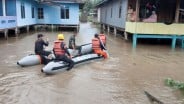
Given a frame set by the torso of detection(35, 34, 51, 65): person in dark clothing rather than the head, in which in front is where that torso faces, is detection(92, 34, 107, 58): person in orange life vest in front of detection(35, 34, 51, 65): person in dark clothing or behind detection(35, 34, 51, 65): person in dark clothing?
in front

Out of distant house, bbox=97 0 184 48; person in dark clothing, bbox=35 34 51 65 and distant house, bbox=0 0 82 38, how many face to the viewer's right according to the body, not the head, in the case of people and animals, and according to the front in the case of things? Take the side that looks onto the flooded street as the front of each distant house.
1

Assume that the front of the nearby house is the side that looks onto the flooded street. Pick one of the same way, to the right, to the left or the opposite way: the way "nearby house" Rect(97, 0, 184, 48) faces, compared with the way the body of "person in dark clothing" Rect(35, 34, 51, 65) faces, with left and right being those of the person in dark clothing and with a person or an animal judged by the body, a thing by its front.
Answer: to the right

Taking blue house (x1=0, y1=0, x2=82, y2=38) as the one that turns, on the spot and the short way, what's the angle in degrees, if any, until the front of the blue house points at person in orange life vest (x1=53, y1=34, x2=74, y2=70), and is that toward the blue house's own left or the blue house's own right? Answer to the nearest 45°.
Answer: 0° — it already faces them

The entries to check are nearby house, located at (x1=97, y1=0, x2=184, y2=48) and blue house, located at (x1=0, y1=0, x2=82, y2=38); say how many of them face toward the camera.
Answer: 2

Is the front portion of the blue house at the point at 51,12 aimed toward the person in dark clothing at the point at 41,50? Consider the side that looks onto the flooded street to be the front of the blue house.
yes

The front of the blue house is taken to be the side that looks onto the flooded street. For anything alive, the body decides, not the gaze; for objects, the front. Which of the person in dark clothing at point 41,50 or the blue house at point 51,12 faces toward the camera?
the blue house

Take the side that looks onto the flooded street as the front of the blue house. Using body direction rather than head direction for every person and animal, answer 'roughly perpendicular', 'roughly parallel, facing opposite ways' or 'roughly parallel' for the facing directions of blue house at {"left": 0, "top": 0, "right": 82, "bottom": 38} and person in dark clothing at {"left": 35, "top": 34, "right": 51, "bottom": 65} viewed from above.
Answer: roughly perpendicular

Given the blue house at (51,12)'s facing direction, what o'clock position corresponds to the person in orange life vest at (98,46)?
The person in orange life vest is roughly at 12 o'clock from the blue house.

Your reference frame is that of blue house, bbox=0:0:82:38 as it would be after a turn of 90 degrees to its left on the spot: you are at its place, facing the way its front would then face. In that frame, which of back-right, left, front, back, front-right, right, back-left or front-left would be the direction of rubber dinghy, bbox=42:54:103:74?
right

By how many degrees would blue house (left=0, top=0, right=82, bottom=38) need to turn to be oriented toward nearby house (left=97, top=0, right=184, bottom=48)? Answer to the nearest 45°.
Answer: approximately 45° to its left

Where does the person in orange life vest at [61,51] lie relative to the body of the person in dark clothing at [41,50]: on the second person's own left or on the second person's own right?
on the second person's own right

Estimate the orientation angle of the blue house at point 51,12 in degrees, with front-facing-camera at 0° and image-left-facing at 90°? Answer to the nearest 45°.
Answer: approximately 0°

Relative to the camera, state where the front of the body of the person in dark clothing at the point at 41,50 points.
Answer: to the viewer's right

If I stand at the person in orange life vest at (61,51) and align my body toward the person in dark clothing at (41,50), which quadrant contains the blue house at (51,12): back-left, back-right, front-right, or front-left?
front-right
